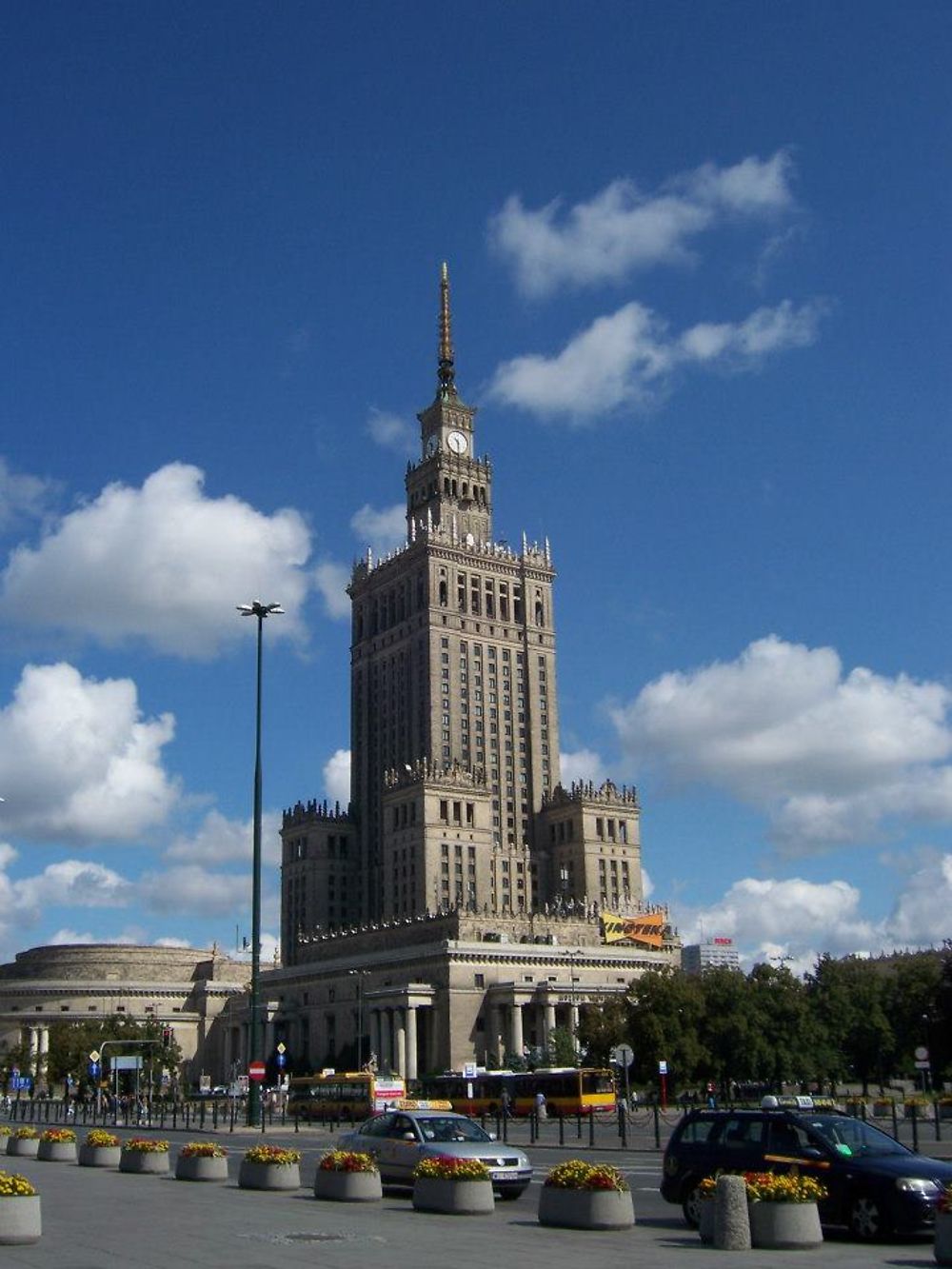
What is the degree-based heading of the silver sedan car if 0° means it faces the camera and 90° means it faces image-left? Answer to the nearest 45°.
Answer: approximately 315°

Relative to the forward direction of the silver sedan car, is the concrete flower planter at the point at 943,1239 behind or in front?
in front

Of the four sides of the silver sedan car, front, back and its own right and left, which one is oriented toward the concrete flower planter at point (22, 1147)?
back

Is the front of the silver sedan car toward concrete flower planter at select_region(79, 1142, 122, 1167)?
no

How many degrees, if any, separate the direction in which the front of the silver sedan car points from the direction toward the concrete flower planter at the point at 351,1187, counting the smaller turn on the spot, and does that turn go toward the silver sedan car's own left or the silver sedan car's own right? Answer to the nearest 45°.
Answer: approximately 90° to the silver sedan car's own right

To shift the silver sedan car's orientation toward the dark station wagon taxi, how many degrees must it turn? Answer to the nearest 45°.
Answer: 0° — it already faces it

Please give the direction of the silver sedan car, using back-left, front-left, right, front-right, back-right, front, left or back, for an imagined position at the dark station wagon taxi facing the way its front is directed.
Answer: back

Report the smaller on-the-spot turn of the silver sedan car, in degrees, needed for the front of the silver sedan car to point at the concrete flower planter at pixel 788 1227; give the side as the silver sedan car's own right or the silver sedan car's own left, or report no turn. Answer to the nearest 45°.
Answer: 0° — it already faces it

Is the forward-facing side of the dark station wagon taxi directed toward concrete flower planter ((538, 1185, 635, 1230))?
no

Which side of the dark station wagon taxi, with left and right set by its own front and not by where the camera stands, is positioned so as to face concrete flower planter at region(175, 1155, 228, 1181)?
back

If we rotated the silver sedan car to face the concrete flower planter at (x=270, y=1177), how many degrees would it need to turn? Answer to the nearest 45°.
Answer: approximately 135° to its right

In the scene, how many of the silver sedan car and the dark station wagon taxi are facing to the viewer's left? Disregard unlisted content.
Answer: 0

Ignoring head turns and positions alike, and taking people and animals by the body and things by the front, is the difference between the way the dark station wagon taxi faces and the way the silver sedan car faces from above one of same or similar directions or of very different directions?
same or similar directions

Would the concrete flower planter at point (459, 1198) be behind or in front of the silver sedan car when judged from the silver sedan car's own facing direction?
in front

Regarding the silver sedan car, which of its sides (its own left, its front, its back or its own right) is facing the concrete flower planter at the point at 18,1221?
right

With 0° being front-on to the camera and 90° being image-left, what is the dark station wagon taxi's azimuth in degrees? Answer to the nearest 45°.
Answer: approximately 315°

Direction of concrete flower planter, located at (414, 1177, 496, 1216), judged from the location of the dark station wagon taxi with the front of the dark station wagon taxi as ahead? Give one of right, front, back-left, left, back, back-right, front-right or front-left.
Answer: back-right
